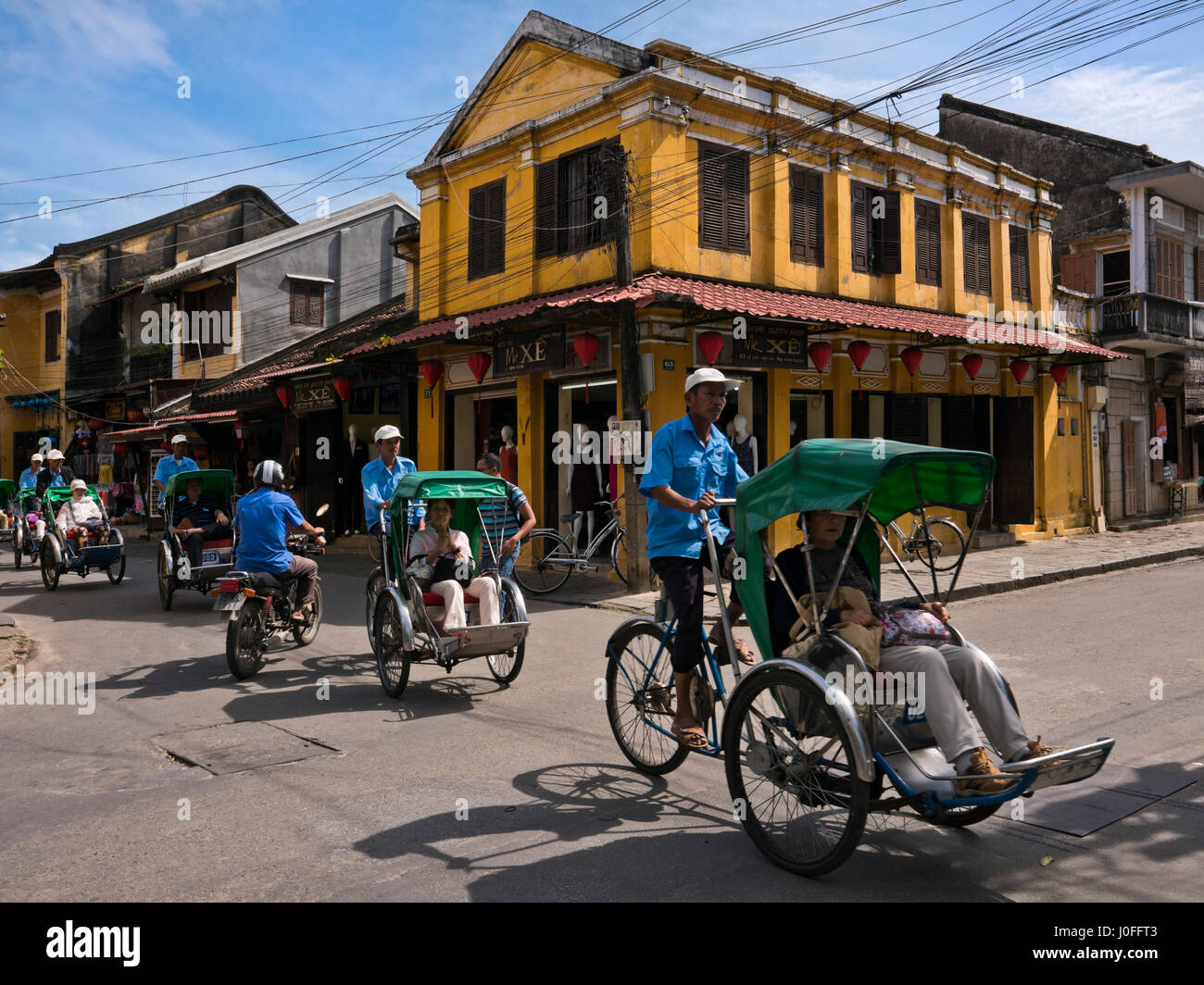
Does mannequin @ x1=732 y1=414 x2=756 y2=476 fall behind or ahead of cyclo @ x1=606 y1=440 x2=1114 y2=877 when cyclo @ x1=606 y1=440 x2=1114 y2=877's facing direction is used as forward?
behind

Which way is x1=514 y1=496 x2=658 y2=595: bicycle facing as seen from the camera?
to the viewer's right

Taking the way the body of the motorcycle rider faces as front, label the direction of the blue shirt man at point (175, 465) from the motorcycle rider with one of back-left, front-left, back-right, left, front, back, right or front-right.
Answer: front-left

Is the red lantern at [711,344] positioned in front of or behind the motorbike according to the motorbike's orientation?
in front

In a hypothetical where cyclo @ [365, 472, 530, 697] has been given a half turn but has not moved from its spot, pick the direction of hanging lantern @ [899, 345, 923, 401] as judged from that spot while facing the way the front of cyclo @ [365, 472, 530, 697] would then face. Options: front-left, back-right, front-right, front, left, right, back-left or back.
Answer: right

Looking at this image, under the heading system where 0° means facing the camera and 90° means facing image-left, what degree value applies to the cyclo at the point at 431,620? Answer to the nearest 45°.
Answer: approximately 315°

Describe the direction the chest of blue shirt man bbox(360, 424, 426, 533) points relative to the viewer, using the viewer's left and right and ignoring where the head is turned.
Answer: facing the viewer and to the right of the viewer

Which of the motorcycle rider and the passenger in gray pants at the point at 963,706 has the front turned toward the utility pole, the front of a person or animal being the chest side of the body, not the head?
the motorcycle rider

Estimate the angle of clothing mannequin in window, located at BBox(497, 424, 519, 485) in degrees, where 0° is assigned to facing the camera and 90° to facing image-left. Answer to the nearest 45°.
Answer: approximately 45°

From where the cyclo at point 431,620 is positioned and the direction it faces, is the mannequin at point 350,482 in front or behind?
behind

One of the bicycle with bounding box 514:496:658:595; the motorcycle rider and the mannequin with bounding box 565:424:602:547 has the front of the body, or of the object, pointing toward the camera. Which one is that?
the mannequin

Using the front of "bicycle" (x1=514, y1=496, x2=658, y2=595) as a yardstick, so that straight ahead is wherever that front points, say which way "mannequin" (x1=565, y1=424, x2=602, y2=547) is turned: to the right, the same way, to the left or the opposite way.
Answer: to the right
